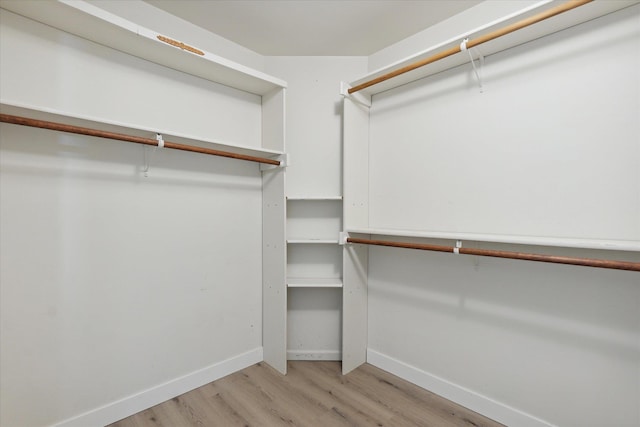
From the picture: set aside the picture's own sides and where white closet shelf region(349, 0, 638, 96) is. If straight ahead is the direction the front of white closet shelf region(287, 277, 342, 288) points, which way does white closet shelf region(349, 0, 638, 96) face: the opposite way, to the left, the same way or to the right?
to the right

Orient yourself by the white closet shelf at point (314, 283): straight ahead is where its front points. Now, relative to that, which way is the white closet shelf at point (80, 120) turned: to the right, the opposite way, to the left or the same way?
to the left

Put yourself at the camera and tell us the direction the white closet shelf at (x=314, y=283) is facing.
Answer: facing the viewer

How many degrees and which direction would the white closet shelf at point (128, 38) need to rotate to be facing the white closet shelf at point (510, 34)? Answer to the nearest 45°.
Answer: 0° — it already faces it

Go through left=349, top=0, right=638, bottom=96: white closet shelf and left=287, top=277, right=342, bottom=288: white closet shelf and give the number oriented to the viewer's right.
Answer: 0

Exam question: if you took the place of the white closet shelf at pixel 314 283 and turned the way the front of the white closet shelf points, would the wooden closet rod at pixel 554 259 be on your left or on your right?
on your left

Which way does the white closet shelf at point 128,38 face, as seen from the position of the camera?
facing the viewer and to the right of the viewer

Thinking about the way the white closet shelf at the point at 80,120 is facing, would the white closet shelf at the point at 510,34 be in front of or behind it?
in front

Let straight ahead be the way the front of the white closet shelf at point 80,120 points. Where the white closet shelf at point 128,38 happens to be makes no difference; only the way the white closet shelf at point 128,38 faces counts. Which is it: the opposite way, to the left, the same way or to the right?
the same way

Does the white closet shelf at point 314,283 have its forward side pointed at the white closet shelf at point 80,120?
no

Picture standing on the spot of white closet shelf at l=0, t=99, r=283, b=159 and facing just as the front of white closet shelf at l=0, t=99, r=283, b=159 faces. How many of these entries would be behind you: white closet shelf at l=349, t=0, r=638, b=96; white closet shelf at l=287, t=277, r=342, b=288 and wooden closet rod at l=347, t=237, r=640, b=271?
0
